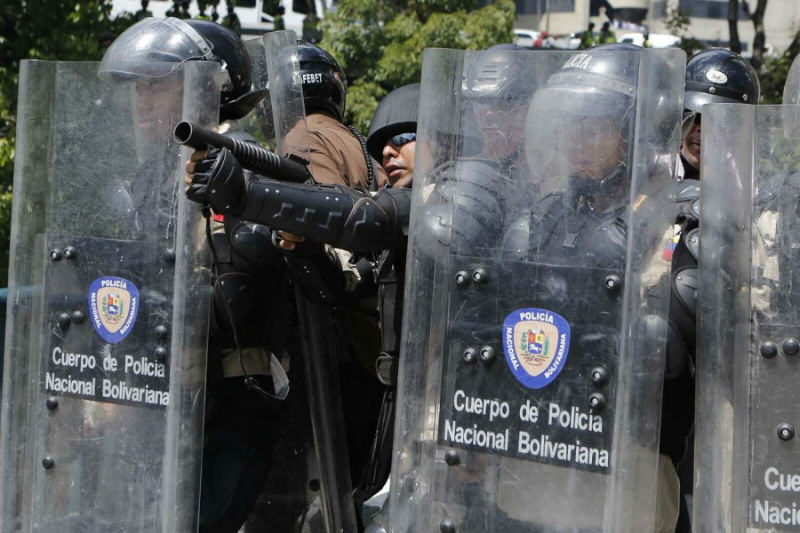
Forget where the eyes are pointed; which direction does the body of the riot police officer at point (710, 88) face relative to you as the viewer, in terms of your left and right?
facing the viewer and to the left of the viewer

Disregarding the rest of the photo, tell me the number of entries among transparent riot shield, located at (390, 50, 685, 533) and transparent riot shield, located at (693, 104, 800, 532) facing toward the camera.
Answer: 2

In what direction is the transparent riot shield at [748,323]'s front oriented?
toward the camera

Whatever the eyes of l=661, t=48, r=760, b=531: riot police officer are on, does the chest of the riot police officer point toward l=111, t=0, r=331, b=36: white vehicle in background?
no

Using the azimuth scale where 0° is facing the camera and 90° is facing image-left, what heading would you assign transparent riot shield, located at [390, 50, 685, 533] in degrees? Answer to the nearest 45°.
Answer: approximately 0°

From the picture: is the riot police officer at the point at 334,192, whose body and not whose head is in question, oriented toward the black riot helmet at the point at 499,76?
no

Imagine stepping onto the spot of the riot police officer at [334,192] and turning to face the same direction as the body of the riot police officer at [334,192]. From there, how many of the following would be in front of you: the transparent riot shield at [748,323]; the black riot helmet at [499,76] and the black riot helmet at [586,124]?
0

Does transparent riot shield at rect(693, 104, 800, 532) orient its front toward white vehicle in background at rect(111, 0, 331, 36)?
no

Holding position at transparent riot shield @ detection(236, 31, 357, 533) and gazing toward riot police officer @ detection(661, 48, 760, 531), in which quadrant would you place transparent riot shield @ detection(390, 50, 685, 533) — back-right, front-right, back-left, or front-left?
front-right
